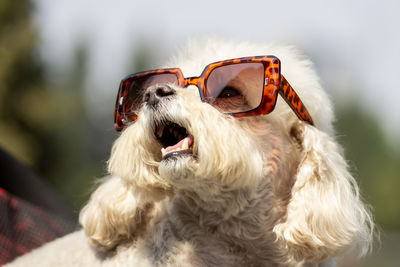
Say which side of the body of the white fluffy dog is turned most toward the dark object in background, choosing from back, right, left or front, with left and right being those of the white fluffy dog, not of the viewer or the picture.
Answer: right
